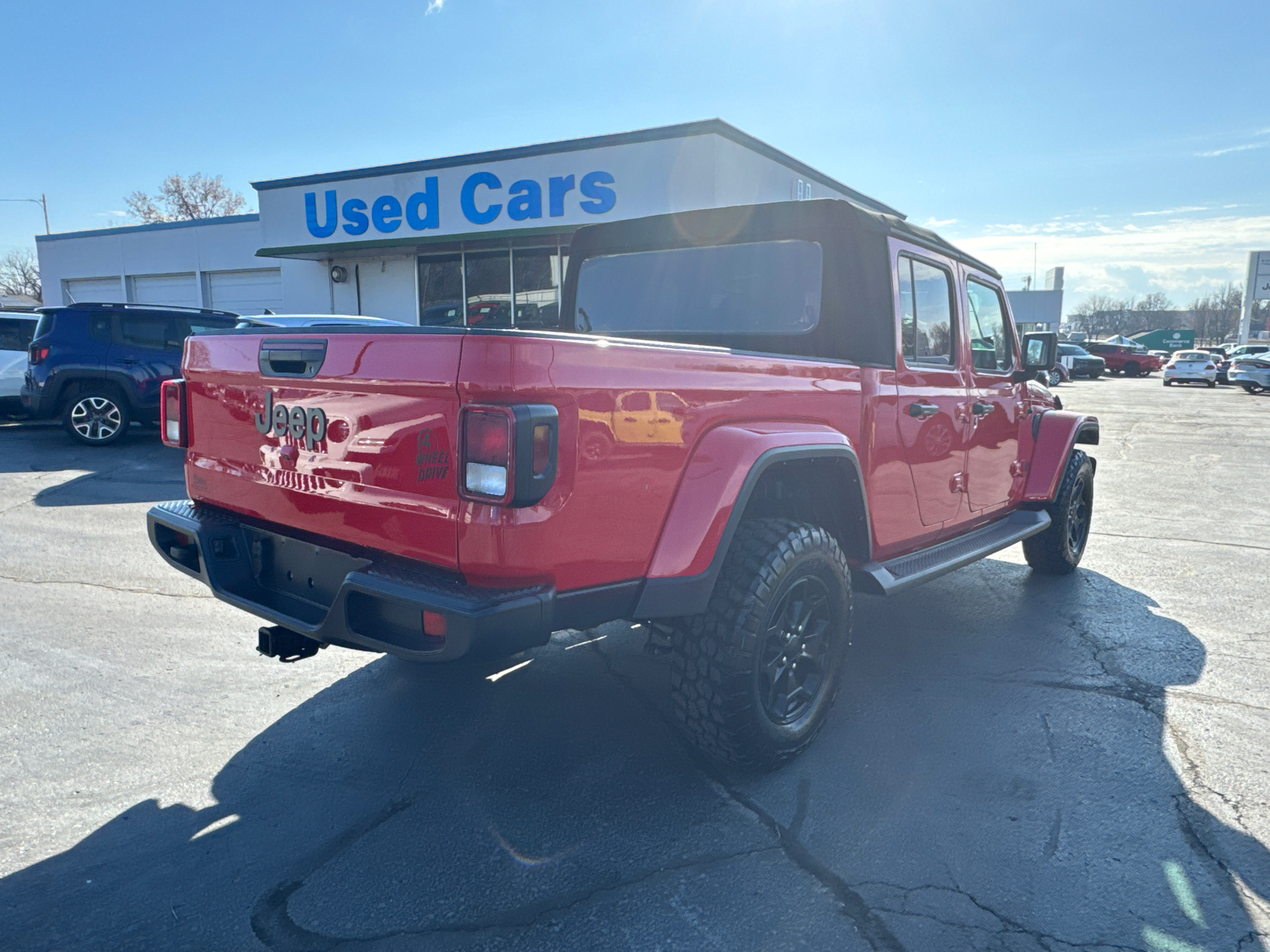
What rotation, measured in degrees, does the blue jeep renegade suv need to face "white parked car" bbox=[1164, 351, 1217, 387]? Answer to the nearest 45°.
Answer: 0° — it already faces it

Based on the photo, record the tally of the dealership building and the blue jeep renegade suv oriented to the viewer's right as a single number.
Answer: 1

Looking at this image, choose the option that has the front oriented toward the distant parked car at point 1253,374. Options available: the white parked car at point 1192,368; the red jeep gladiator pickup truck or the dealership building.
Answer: the red jeep gladiator pickup truck

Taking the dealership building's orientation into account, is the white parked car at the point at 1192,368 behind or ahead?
behind

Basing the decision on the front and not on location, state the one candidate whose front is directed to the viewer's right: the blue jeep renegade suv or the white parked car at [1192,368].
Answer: the blue jeep renegade suv

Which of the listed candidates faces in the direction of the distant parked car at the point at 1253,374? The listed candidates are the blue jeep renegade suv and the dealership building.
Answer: the blue jeep renegade suv

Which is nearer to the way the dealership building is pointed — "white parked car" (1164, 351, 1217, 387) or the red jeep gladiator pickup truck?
the red jeep gladiator pickup truck

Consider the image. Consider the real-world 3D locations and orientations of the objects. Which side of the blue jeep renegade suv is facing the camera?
right

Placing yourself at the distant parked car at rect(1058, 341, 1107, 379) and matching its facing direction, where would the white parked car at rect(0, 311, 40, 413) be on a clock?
The white parked car is roughly at 2 o'clock from the distant parked car.
